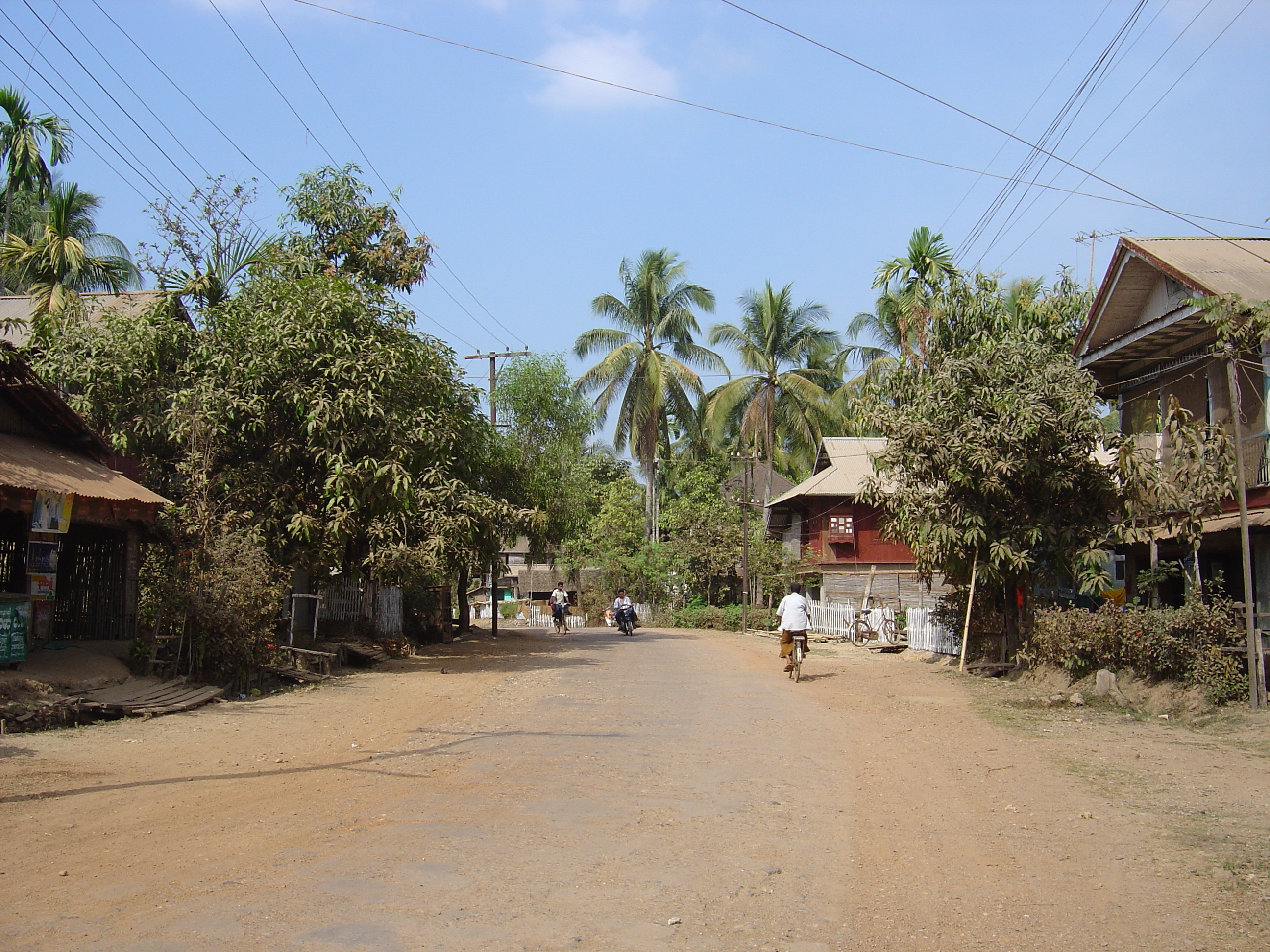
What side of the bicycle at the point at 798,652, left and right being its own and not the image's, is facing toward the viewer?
back

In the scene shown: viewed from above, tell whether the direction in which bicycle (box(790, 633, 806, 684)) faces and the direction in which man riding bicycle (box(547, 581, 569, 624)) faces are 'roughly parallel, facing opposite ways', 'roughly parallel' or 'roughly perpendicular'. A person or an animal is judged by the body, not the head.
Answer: roughly parallel, facing opposite ways

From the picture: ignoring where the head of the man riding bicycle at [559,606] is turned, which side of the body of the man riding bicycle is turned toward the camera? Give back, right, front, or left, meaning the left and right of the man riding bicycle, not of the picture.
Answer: front

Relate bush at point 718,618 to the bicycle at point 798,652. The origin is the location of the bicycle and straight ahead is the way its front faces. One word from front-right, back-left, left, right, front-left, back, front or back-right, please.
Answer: front

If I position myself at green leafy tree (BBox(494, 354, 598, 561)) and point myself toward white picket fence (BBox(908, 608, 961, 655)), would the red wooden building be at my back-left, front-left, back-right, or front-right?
front-left

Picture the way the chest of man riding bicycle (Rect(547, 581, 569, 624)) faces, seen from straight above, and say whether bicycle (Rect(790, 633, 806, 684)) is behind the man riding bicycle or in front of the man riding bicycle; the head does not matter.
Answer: in front

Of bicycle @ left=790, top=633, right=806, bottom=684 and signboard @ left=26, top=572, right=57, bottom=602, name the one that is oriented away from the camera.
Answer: the bicycle

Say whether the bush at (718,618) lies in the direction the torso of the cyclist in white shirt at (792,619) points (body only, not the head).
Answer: yes

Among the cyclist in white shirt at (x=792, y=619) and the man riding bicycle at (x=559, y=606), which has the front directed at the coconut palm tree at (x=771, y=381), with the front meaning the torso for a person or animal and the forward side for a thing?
the cyclist in white shirt

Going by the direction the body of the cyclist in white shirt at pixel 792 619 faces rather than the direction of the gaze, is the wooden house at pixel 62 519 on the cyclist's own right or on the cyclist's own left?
on the cyclist's own left

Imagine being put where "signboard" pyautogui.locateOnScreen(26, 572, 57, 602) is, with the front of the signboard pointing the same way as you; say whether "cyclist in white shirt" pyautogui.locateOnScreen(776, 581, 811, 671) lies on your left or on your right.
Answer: on your left

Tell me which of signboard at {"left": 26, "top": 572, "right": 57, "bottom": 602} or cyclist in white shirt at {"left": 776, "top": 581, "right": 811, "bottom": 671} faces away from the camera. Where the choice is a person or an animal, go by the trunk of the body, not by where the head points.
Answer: the cyclist in white shirt

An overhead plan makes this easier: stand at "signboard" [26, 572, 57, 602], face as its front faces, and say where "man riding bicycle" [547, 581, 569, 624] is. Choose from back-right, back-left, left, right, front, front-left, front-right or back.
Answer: back-left

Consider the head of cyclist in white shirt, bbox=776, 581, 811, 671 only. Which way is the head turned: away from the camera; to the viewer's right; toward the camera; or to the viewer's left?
away from the camera

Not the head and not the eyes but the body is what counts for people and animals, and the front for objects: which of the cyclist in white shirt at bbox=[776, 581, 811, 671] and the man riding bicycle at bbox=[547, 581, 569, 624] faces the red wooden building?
the cyclist in white shirt

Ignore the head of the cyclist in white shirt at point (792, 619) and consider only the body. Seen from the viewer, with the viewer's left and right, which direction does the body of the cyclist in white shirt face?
facing away from the viewer

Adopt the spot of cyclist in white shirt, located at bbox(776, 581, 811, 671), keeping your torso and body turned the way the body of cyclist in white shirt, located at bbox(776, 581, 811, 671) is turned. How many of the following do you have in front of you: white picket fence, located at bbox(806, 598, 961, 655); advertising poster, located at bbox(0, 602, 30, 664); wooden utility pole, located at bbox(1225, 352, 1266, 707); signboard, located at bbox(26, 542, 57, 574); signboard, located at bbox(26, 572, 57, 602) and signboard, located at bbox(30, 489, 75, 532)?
1

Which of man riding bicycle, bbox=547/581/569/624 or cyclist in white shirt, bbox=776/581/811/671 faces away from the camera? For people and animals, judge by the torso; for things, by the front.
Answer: the cyclist in white shirt

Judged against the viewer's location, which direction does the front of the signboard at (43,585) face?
facing the viewer

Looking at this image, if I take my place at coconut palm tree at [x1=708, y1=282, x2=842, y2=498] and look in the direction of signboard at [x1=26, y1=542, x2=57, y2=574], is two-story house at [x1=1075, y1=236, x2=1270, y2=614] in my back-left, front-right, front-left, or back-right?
front-left
